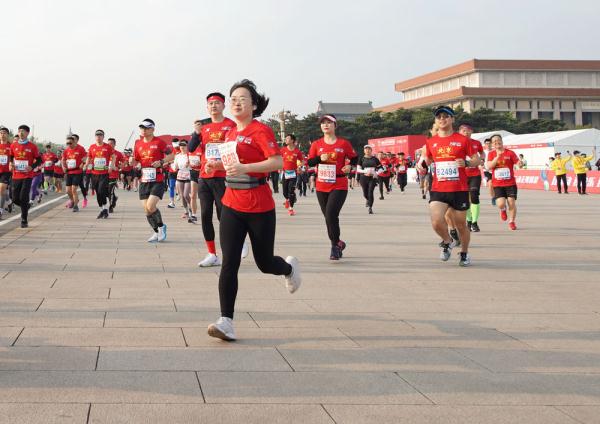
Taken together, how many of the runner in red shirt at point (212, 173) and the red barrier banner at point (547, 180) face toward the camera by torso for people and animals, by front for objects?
2

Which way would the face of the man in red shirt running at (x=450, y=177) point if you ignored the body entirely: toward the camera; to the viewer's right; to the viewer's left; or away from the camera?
toward the camera

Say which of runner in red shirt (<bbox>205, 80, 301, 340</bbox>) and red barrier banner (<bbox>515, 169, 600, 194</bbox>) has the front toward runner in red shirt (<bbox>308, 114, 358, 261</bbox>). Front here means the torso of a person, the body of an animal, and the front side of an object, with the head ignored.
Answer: the red barrier banner

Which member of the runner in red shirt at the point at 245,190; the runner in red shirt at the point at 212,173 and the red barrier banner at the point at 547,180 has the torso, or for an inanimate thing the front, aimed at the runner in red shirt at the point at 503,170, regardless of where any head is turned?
the red barrier banner

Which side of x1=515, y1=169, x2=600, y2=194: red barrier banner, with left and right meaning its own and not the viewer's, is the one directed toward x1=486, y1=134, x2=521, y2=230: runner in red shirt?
front

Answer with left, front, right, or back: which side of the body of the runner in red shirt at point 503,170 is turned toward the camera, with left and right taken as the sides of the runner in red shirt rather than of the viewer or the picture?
front

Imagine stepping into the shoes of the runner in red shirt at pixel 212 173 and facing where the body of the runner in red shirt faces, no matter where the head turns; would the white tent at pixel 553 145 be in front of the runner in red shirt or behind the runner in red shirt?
behind

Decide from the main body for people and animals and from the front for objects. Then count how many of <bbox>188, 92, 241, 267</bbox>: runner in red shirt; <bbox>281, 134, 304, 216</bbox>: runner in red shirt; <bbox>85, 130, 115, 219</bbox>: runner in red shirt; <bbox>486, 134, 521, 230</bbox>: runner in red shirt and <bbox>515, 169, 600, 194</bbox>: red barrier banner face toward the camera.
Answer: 5

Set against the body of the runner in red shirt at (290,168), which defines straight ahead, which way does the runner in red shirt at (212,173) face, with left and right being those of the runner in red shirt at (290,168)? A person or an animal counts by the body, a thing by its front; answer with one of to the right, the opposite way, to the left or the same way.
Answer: the same way

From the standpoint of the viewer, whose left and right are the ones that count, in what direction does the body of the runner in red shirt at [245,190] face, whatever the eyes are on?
facing the viewer and to the left of the viewer

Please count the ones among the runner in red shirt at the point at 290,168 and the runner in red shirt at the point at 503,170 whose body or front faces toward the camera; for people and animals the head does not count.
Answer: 2

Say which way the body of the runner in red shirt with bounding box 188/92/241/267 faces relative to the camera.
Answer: toward the camera

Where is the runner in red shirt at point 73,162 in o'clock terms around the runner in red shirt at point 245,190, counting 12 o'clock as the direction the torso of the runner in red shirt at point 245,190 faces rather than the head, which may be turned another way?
the runner in red shirt at point 73,162 is roughly at 4 o'clock from the runner in red shirt at point 245,190.

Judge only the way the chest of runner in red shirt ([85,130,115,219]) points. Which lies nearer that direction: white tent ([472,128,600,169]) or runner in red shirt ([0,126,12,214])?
the runner in red shirt

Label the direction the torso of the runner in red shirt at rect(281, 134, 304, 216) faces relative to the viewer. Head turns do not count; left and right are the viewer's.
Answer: facing the viewer

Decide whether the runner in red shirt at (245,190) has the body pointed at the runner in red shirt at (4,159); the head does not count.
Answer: no

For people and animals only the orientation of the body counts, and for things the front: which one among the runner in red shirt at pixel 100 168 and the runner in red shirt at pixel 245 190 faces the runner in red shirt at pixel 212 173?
the runner in red shirt at pixel 100 168

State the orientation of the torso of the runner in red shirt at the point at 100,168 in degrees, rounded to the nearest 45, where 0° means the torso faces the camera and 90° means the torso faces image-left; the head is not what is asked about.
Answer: approximately 0°

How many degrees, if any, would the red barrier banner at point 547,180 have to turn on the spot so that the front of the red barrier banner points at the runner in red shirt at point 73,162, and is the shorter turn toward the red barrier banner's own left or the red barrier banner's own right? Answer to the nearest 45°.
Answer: approximately 45° to the red barrier banner's own right
